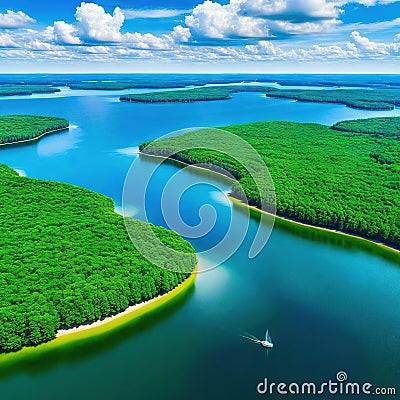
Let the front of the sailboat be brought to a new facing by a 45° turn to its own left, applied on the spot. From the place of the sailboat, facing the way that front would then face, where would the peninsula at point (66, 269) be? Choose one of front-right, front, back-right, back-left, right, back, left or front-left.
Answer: back

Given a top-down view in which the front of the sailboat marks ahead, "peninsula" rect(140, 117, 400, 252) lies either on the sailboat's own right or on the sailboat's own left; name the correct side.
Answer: on the sailboat's own left

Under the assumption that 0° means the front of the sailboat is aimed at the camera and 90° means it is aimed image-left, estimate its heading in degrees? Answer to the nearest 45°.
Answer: approximately 315°
